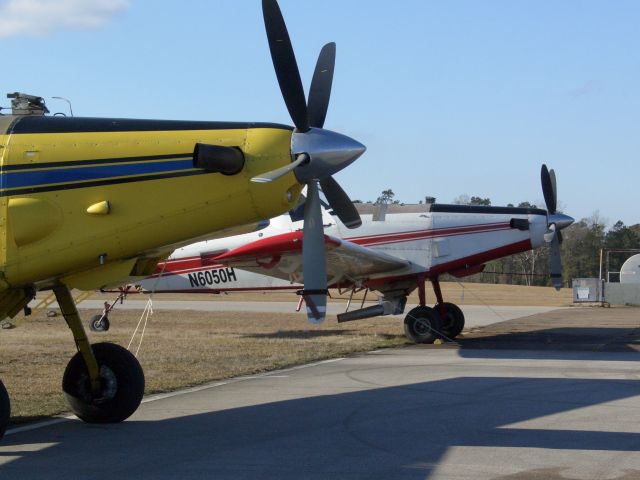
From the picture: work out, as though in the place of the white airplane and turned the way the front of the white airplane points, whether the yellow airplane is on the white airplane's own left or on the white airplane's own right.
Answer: on the white airplane's own right

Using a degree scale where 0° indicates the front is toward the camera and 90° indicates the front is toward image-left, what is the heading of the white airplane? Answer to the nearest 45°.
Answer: approximately 270°
